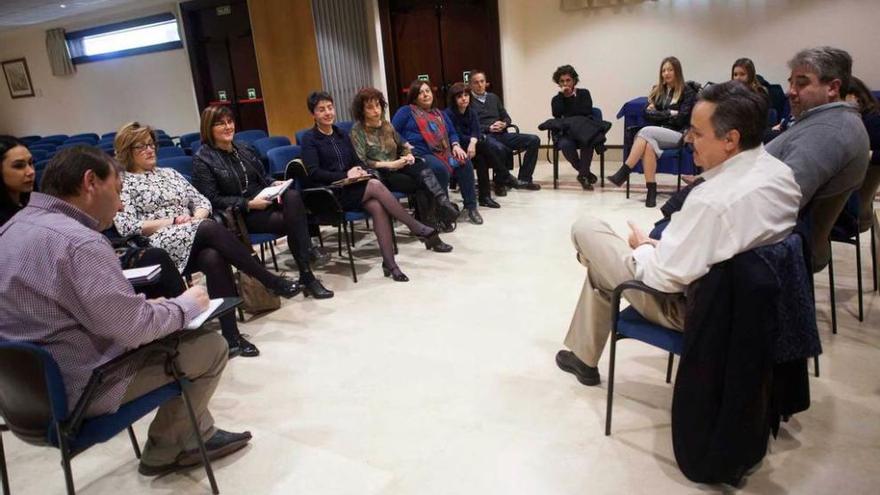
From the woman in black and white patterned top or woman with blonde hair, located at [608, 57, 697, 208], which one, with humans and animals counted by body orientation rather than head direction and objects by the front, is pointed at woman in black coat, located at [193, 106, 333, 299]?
the woman with blonde hair

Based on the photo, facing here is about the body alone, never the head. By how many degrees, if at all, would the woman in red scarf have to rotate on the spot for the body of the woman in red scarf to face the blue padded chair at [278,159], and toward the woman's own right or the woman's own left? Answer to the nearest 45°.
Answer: approximately 90° to the woman's own right

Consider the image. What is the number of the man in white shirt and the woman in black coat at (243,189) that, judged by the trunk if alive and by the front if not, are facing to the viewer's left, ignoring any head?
1

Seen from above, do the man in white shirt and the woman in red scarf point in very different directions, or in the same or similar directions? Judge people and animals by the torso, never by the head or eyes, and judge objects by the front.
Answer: very different directions

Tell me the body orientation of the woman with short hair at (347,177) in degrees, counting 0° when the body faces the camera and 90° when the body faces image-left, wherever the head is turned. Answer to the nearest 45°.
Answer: approximately 315°

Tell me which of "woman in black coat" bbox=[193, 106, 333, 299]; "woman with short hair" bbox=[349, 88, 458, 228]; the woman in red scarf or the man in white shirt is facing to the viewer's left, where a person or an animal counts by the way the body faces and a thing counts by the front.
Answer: the man in white shirt

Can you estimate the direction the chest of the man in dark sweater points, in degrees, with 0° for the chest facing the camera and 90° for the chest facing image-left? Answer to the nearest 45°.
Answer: approximately 315°

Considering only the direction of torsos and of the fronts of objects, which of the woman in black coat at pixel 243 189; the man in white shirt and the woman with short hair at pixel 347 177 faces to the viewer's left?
the man in white shirt

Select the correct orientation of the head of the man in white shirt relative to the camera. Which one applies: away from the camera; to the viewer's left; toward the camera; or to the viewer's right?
to the viewer's left

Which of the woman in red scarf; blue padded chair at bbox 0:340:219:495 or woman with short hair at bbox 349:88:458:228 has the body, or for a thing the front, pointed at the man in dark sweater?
the blue padded chair

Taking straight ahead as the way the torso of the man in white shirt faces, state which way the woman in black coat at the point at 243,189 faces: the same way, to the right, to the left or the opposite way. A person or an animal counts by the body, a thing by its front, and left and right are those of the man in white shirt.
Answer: the opposite way
